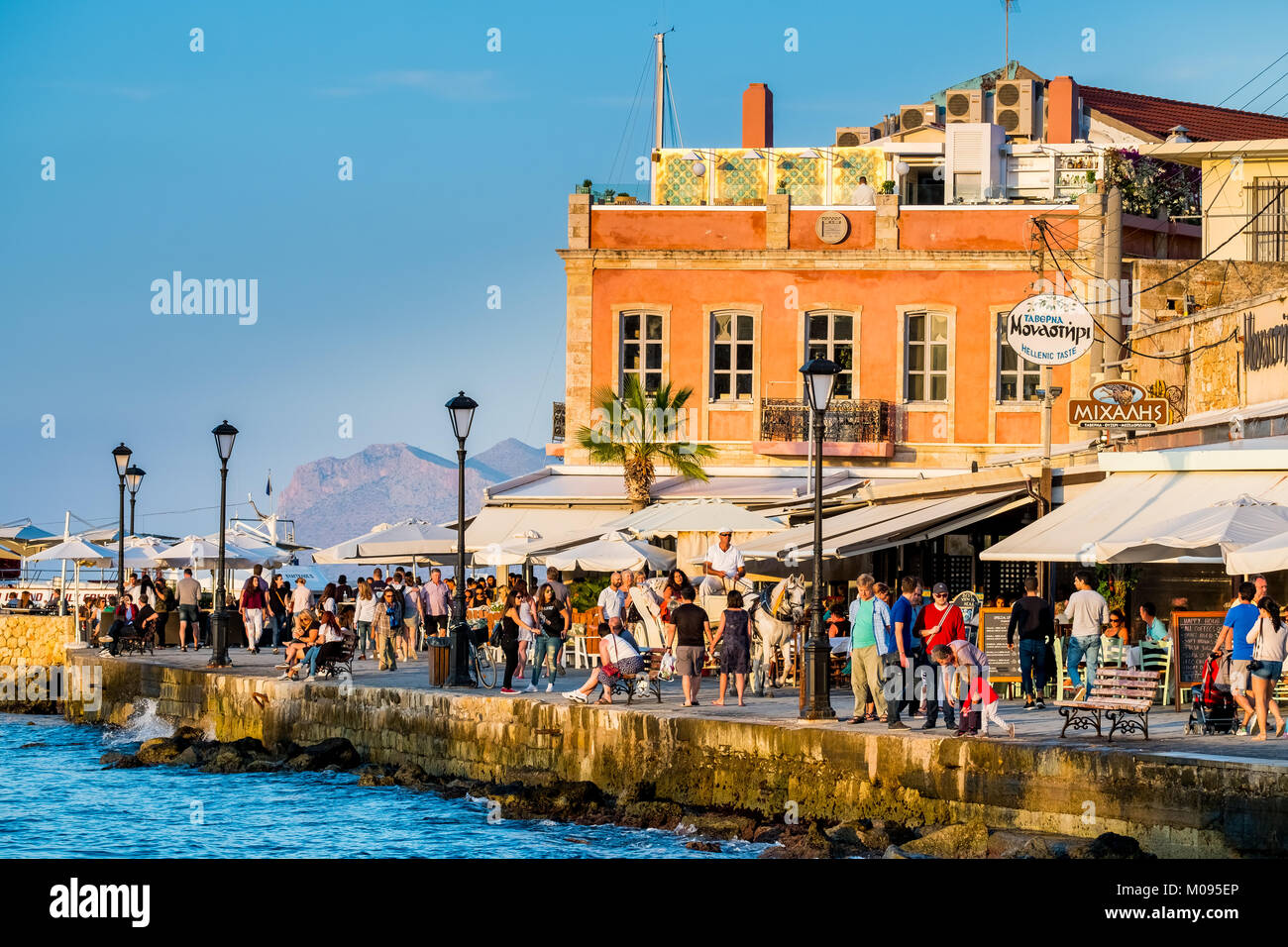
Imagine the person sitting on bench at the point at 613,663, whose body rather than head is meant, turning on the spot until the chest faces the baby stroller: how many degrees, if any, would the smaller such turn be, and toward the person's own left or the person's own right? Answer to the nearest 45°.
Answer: approximately 135° to the person's own left

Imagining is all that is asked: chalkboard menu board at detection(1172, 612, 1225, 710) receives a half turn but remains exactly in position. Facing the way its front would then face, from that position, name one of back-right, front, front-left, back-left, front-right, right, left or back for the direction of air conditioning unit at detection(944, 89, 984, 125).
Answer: front

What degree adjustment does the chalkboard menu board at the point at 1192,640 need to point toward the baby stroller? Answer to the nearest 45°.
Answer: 0° — it already faces it

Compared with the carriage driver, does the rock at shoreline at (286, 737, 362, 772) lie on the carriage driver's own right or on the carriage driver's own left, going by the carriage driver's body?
on the carriage driver's own right

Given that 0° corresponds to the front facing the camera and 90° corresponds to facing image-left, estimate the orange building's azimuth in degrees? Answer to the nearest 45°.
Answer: approximately 0°

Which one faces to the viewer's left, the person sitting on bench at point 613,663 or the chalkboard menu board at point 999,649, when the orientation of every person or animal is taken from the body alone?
the person sitting on bench

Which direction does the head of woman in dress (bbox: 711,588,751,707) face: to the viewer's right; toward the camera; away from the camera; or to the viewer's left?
away from the camera

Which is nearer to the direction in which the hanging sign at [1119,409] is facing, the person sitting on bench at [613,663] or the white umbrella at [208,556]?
the person sitting on bench
